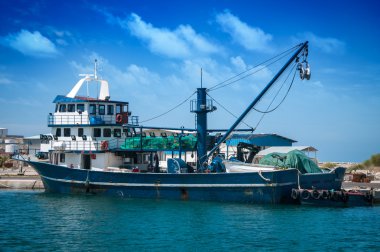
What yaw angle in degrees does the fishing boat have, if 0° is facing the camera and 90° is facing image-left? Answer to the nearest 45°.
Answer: approximately 90°
